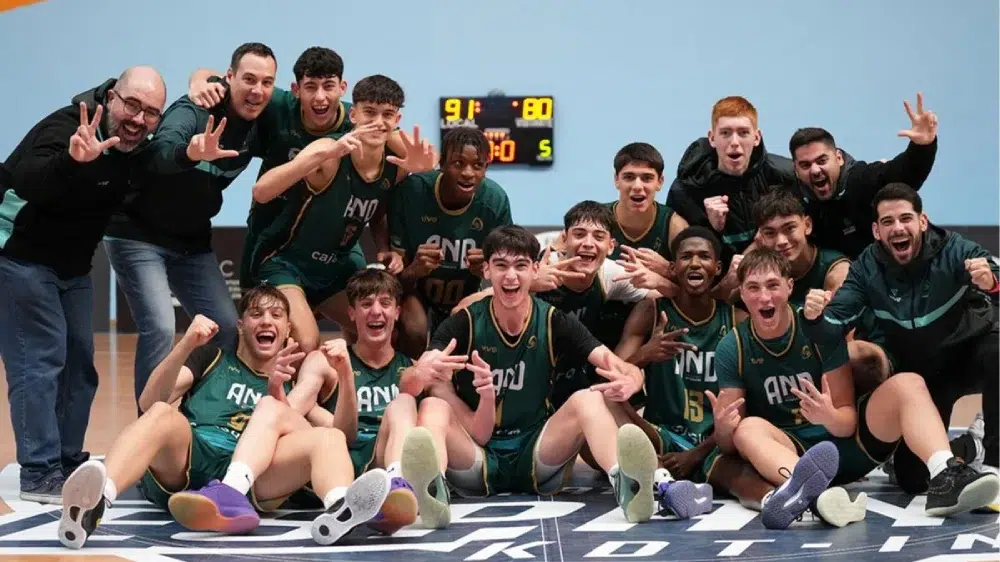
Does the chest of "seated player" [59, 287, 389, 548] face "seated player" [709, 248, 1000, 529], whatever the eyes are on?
no

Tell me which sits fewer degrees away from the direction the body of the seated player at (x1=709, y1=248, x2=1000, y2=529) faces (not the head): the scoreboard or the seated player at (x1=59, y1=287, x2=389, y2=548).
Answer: the seated player

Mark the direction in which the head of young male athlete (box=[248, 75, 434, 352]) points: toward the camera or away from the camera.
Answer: toward the camera

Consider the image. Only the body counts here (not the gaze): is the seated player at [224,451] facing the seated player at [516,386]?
no

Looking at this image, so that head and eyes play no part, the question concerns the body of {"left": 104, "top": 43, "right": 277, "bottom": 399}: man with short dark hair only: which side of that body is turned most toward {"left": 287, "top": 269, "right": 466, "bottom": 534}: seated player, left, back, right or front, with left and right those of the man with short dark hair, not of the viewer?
front

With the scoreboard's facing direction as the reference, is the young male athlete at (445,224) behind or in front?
in front

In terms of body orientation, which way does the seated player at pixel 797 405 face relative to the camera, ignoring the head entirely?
toward the camera

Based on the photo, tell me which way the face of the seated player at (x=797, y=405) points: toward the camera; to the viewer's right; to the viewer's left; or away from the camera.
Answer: toward the camera

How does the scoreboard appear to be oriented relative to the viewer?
toward the camera

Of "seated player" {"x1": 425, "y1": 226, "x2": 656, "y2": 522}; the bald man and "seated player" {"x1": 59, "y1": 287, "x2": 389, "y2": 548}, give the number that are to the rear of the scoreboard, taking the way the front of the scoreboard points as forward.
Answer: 0

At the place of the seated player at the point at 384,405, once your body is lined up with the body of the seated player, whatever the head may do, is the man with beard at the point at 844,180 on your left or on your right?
on your left

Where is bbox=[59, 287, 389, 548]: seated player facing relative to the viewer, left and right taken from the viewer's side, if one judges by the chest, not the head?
facing the viewer

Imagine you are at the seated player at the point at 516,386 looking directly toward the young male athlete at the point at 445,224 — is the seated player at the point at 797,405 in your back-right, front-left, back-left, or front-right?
back-right

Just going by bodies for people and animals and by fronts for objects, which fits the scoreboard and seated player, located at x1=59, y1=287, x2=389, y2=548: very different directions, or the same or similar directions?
same or similar directions

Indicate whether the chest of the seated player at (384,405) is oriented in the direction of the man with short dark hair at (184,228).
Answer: no

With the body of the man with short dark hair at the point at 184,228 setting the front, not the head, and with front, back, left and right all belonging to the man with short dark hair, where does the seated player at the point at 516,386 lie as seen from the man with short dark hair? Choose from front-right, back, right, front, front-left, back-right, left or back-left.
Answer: front

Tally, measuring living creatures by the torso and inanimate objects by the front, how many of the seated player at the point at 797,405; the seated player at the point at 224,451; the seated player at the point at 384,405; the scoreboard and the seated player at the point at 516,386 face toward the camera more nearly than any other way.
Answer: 5
